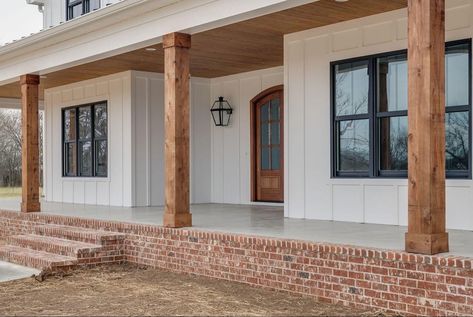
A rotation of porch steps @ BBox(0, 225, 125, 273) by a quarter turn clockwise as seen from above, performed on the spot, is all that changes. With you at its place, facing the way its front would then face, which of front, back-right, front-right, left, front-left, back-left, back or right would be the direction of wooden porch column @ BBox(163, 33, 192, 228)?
back

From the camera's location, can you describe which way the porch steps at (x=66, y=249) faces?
facing the viewer and to the left of the viewer

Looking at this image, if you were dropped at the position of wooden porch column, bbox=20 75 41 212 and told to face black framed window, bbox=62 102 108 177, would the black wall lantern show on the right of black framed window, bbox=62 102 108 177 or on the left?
right

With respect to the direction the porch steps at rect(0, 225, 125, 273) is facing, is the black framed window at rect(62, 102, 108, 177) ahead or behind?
behind

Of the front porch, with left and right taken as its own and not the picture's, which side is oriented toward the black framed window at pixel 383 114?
back

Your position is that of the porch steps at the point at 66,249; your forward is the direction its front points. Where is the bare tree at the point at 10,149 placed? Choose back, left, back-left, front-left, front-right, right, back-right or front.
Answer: back-right

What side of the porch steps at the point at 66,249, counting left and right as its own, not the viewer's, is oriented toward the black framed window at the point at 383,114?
left

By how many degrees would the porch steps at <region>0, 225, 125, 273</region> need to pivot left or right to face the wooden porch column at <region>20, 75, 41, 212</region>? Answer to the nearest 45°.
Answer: approximately 135° to its right
